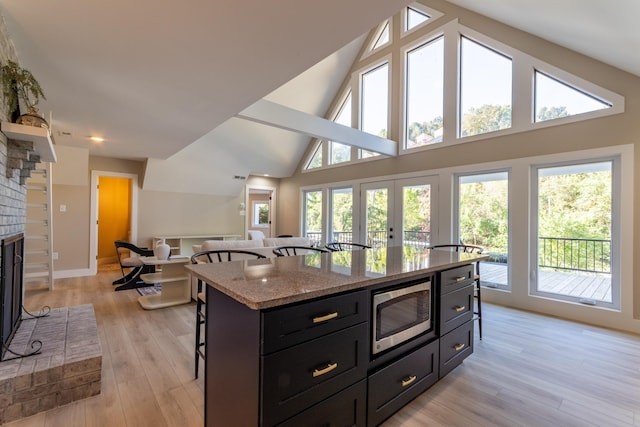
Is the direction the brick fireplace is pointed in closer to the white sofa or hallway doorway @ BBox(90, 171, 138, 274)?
the white sofa

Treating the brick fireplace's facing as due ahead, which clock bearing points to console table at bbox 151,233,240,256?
The console table is roughly at 10 o'clock from the brick fireplace.

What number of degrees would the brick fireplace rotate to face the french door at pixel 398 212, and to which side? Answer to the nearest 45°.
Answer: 0° — it already faces it

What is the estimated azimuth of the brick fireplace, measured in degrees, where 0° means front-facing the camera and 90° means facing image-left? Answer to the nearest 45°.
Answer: approximately 270°

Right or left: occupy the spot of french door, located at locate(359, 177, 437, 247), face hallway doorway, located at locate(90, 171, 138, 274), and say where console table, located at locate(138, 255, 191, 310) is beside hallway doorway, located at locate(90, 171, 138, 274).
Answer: left

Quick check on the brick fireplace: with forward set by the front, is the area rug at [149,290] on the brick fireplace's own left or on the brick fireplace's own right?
on the brick fireplace's own left
